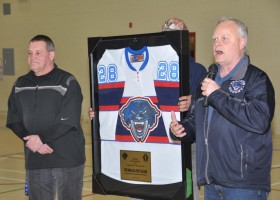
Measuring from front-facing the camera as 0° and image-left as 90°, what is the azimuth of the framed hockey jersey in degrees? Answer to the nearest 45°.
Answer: approximately 45°
